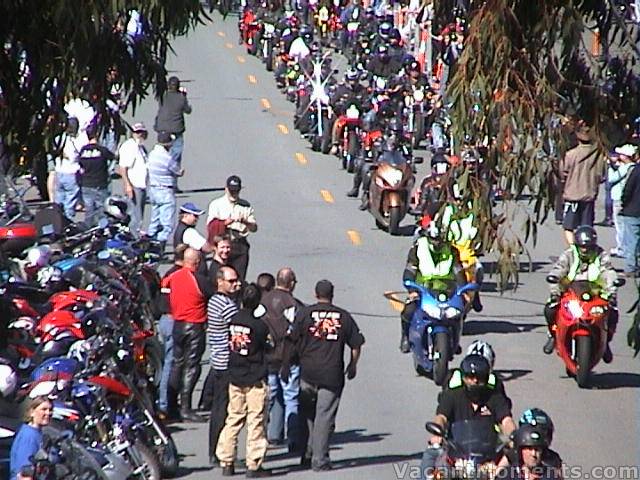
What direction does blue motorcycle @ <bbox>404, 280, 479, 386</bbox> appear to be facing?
toward the camera

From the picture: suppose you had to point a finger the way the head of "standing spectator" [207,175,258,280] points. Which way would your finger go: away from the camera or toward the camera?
toward the camera

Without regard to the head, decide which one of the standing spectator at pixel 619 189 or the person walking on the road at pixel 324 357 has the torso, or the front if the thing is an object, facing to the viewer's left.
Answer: the standing spectator at pixel 619 189

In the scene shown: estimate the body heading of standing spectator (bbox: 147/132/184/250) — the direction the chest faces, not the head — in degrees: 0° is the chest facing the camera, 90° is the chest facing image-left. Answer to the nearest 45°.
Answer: approximately 225°

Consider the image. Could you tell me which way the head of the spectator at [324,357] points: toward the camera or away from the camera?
away from the camera

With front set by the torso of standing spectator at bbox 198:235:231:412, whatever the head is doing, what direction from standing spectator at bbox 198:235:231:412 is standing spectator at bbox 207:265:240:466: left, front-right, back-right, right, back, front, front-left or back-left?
front-right

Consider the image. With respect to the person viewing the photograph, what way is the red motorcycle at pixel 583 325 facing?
facing the viewer

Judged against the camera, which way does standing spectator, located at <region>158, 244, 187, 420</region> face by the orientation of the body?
to the viewer's right

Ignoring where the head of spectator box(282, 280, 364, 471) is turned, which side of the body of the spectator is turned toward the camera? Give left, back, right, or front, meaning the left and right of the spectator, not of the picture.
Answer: back

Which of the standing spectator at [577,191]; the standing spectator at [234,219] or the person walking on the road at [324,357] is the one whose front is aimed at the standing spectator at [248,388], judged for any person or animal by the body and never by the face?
the standing spectator at [234,219]

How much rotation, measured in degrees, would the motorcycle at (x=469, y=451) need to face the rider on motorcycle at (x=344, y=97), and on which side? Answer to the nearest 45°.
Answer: approximately 180°

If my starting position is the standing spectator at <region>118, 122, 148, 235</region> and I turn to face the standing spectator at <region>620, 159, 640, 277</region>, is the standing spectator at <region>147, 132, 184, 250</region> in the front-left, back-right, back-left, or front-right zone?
front-right

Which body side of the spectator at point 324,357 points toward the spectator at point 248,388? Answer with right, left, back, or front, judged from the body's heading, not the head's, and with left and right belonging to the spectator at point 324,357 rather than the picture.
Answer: left

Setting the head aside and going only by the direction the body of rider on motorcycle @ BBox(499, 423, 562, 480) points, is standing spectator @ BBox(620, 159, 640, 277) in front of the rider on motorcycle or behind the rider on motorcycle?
behind

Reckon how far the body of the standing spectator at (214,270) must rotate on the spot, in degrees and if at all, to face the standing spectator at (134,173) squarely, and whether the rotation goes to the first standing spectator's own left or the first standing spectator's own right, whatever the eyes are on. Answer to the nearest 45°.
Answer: approximately 135° to the first standing spectator's own left
